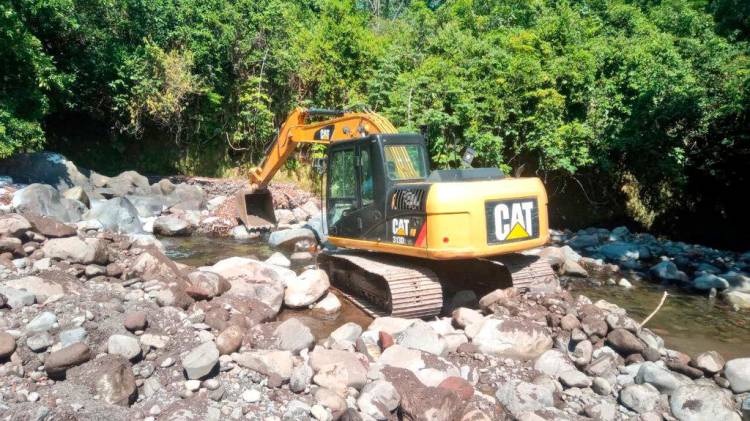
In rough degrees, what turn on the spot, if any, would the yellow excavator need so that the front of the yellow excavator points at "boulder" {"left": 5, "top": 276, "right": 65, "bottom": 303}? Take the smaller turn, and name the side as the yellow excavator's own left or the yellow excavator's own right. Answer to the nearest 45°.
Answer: approximately 45° to the yellow excavator's own left

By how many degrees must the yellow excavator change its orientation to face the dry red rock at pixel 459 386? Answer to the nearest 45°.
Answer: approximately 135° to its left

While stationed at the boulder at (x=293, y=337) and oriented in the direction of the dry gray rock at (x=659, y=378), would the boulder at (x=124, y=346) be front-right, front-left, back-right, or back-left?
back-right

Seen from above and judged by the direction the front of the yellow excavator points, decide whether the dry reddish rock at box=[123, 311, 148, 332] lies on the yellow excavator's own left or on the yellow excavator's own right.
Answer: on the yellow excavator's own left

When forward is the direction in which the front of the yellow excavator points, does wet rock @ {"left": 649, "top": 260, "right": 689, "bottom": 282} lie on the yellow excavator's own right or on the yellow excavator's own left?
on the yellow excavator's own right

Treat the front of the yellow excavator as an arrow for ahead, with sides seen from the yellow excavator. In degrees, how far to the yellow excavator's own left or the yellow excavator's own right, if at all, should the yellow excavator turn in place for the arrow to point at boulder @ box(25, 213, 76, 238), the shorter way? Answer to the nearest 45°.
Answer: approximately 45° to the yellow excavator's own left

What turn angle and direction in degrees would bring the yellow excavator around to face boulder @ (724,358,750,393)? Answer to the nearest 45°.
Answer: approximately 180°

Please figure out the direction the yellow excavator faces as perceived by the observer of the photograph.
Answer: facing away from the viewer and to the left of the viewer

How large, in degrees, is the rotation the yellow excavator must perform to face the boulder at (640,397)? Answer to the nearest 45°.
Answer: approximately 180°

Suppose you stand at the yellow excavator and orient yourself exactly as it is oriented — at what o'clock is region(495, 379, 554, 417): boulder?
The boulder is roughly at 7 o'clock from the yellow excavator.

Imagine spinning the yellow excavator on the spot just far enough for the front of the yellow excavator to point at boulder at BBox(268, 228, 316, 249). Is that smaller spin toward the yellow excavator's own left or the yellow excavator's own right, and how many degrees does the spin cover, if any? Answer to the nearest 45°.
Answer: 0° — it already faces it

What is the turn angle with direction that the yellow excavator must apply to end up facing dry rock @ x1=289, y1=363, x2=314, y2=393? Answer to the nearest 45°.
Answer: approximately 90° to its left

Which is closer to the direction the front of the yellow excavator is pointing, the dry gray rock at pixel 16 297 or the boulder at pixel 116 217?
the boulder
